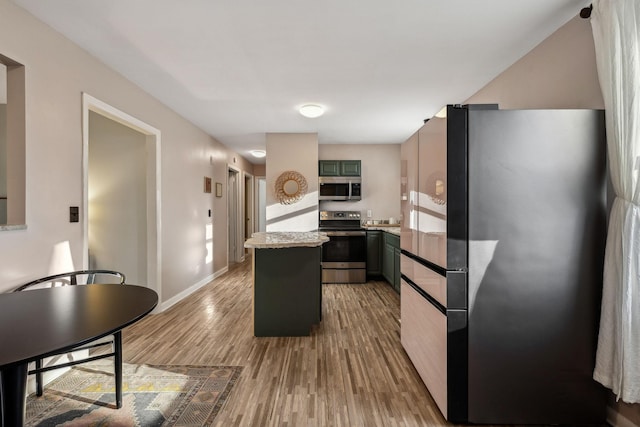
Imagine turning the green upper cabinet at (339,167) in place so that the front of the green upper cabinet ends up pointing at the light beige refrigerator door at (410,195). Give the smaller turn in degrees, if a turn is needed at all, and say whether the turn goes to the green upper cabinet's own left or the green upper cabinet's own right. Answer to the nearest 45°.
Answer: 0° — it already faces it

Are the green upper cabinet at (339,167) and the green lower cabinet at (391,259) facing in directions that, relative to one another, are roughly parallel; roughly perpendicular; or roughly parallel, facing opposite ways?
roughly perpendicular

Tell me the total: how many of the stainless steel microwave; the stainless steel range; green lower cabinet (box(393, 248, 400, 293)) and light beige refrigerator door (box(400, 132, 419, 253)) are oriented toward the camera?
2

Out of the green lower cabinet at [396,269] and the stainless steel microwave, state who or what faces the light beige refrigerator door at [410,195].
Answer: the stainless steel microwave

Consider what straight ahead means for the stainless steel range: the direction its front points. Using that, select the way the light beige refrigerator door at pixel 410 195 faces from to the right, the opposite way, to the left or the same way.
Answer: to the right

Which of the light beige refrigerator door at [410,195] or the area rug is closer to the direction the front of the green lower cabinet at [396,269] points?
the area rug

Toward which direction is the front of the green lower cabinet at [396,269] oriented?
to the viewer's left

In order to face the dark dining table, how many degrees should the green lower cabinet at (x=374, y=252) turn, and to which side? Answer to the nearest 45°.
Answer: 0° — it already faces it

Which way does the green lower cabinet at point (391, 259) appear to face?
to the viewer's left

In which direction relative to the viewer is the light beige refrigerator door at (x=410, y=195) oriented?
to the viewer's left

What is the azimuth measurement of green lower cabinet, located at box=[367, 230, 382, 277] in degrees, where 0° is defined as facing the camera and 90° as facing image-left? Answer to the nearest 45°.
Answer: approximately 0°
